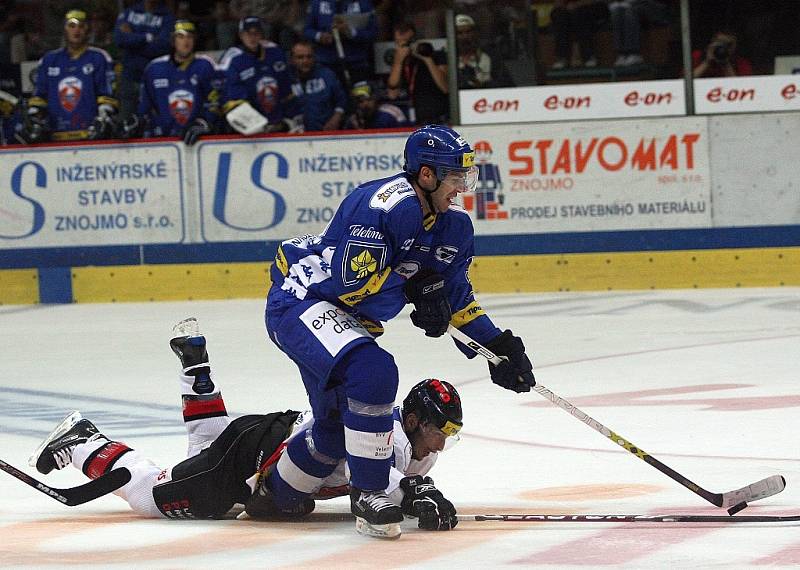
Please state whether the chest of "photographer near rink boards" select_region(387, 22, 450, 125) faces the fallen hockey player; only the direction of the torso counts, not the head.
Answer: yes

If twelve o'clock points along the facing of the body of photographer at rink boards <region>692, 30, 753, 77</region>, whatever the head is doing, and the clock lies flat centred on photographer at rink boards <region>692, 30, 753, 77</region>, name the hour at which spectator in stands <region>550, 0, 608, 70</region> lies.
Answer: spectator in stands <region>550, 0, 608, 70</region> is roughly at 3 o'clock from photographer at rink boards <region>692, 30, 753, 77</region>.

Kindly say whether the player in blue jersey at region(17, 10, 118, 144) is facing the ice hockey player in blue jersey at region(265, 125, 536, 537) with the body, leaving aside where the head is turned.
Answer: yes

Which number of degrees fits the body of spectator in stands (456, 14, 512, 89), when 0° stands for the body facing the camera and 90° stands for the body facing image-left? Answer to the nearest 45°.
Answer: approximately 0°

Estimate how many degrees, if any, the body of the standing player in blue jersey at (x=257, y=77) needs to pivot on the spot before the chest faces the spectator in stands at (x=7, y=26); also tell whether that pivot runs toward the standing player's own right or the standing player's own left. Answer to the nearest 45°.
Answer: approximately 135° to the standing player's own right

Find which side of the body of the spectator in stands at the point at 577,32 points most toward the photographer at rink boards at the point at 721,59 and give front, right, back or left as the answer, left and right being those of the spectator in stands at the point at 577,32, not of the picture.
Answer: left
